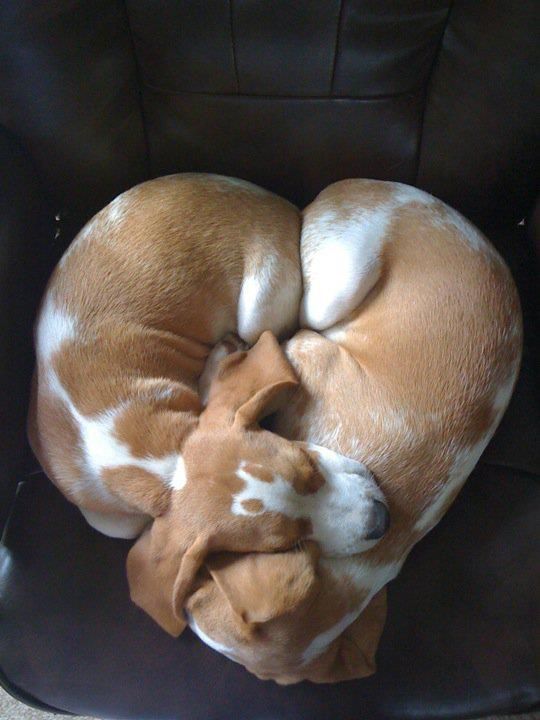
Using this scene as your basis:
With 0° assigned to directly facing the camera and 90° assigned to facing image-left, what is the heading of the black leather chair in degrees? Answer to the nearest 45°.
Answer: approximately 0°
